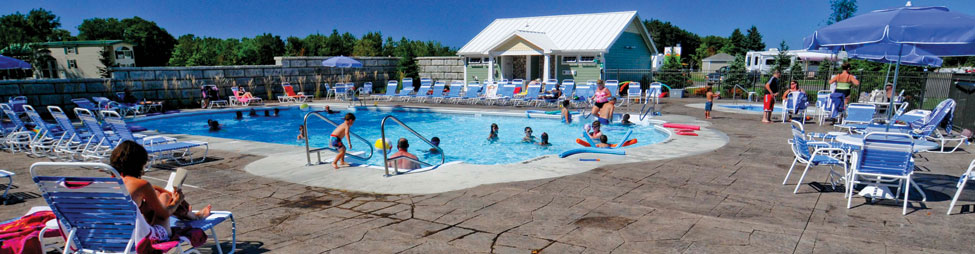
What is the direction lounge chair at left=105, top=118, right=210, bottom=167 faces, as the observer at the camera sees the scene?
facing to the right of the viewer

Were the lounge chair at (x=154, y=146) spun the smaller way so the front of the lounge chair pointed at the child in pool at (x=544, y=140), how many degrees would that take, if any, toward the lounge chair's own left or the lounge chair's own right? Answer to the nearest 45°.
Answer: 0° — it already faces them

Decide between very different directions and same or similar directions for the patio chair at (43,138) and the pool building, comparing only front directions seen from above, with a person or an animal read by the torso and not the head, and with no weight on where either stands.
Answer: very different directions

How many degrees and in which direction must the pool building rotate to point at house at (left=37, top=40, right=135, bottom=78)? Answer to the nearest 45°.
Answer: approximately 45° to its right

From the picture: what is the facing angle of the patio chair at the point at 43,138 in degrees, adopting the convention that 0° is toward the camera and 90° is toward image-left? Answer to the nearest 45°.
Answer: approximately 270°

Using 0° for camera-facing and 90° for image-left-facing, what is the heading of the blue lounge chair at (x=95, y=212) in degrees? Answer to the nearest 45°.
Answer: approximately 225°

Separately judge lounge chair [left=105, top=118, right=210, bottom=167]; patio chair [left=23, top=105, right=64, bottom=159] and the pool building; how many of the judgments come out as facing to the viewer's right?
2

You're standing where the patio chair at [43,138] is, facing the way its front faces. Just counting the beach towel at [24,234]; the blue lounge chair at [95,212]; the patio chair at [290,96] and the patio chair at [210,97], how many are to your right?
2

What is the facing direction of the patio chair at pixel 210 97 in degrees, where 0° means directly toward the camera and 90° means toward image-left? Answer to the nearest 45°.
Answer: approximately 315°

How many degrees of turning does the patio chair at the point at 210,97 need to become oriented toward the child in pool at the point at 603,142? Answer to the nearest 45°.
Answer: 0° — it already faces them

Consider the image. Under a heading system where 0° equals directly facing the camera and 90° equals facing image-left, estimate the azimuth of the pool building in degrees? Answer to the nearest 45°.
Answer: approximately 45°
